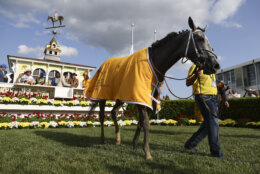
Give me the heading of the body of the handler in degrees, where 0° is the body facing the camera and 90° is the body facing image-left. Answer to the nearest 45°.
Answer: approximately 315°

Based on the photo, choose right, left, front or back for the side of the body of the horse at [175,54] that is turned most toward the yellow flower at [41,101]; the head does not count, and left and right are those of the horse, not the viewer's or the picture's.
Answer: back

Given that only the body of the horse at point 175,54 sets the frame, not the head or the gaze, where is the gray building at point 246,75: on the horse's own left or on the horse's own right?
on the horse's own left

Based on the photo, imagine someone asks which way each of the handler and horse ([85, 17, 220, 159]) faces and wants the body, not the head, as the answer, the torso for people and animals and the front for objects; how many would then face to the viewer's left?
0

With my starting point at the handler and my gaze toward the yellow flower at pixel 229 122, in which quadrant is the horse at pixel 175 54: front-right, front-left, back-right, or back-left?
back-left

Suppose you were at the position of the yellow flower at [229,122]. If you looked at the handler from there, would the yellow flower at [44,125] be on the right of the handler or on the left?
right
